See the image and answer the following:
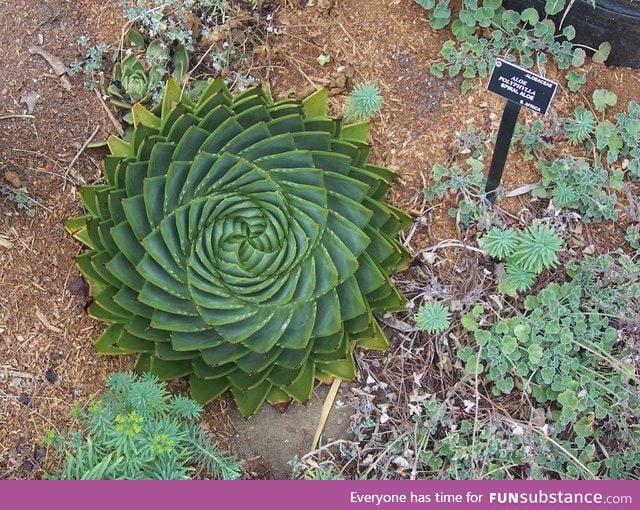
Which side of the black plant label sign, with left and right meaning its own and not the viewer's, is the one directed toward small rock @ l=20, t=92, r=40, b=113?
right

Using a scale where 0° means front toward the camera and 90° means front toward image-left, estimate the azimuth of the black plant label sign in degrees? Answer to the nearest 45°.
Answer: approximately 0°

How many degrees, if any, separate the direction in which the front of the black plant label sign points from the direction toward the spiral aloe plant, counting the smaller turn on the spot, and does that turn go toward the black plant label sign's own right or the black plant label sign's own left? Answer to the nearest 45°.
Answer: approximately 45° to the black plant label sign's own right

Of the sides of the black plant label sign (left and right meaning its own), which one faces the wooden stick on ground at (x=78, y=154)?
right
